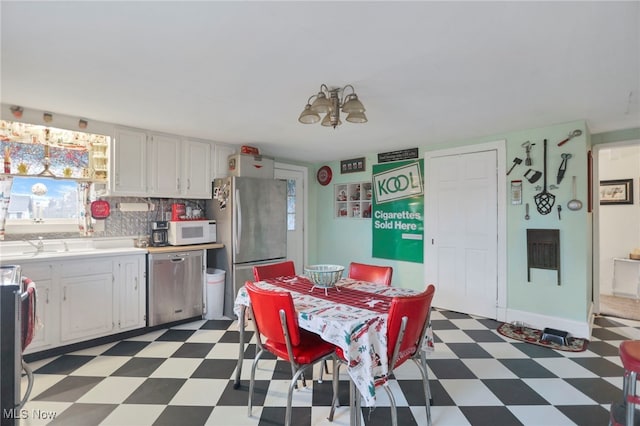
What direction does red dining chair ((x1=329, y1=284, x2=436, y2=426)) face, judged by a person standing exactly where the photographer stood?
facing away from the viewer and to the left of the viewer

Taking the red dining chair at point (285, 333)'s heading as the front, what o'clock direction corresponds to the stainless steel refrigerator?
The stainless steel refrigerator is roughly at 10 o'clock from the red dining chair.

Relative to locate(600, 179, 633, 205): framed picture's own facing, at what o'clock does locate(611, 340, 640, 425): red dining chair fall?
The red dining chair is roughly at 12 o'clock from the framed picture.

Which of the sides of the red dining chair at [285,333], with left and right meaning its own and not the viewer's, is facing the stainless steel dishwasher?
left

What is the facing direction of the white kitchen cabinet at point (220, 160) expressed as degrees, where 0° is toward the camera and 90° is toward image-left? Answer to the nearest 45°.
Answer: approximately 315°

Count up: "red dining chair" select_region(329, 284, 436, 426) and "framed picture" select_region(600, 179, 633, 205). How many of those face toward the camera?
1
